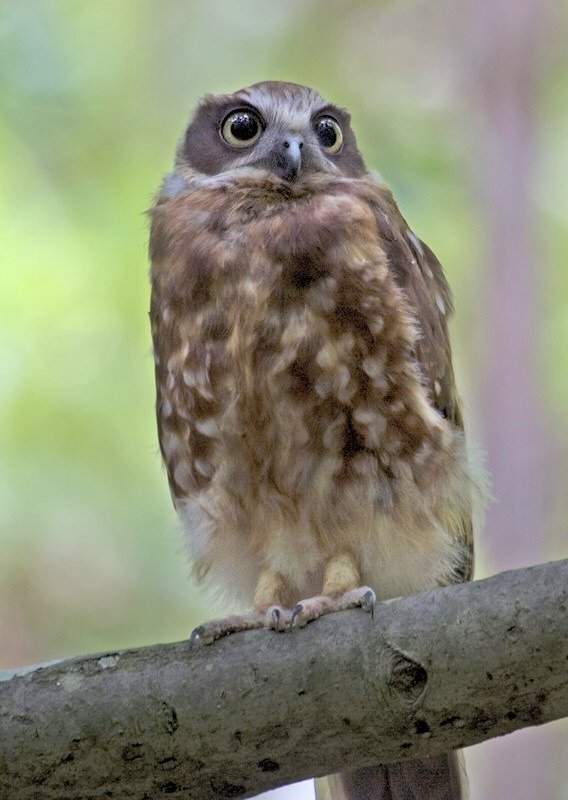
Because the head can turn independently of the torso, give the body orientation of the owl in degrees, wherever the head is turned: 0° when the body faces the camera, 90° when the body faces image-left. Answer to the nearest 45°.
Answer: approximately 0°
